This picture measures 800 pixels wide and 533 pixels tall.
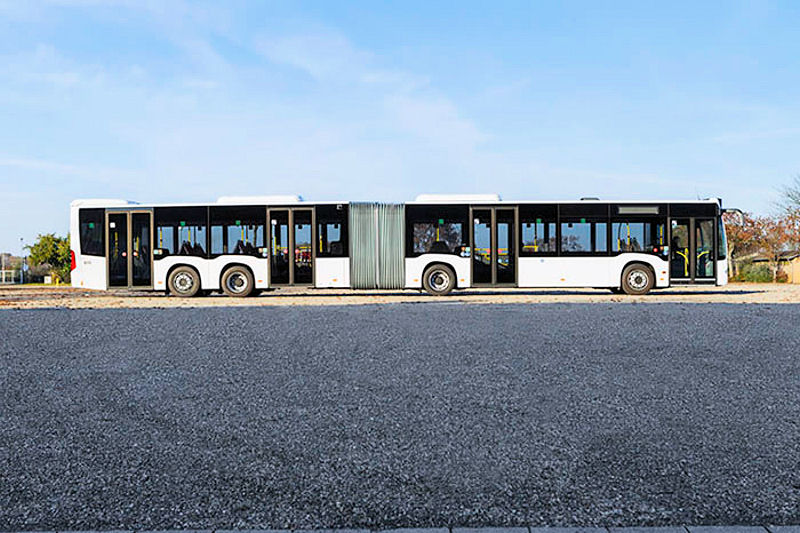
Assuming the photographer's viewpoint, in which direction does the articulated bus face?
facing to the right of the viewer
